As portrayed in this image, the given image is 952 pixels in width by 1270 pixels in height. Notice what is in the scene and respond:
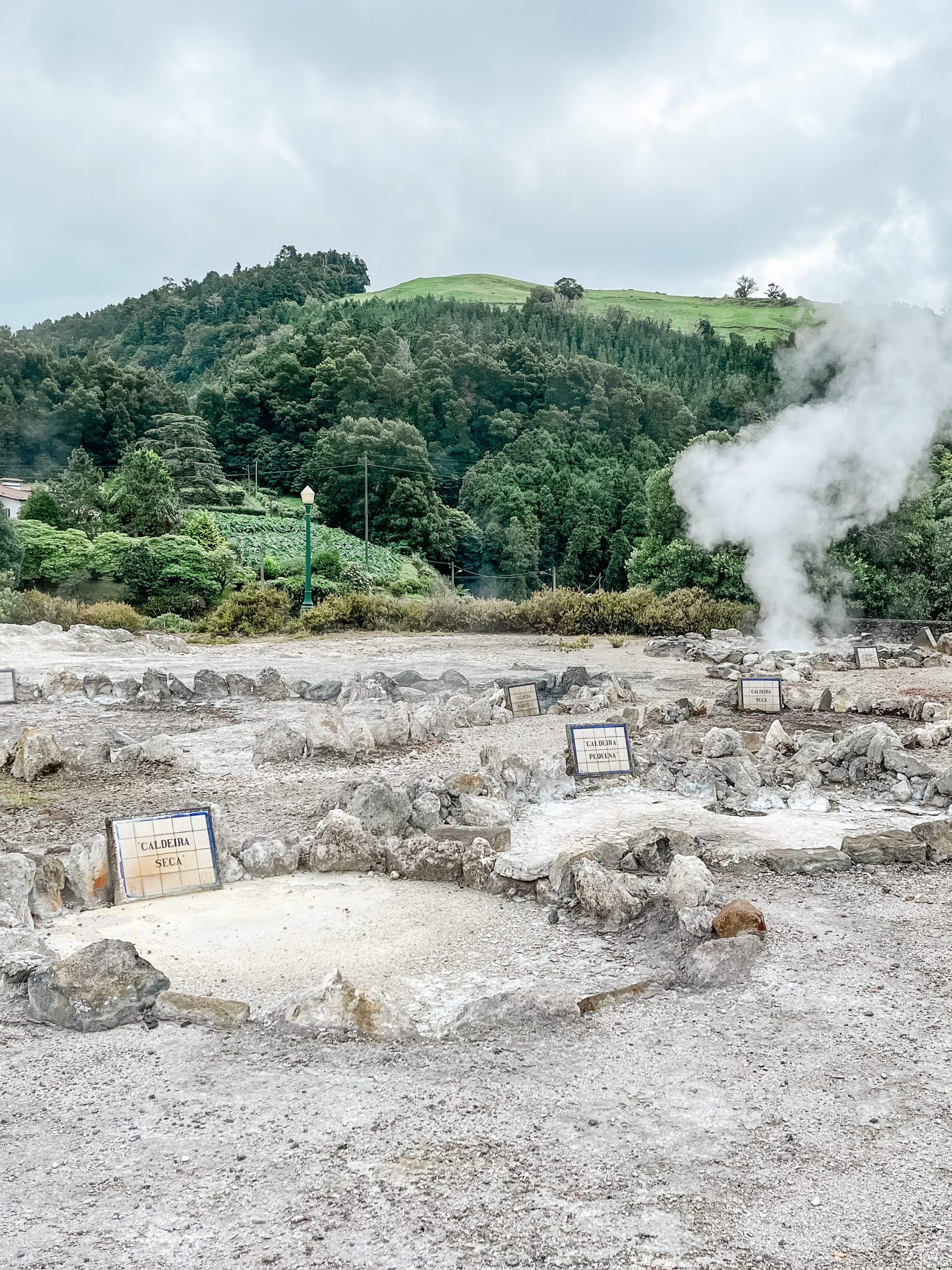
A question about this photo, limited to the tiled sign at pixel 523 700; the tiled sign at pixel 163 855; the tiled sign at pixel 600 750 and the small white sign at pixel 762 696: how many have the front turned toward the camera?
4

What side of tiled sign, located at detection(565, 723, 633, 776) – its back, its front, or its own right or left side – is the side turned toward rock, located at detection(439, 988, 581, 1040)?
front

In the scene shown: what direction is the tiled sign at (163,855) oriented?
toward the camera

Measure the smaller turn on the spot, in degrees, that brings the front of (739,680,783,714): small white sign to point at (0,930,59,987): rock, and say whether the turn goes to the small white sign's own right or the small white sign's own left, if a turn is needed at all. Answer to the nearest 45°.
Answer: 0° — it already faces it

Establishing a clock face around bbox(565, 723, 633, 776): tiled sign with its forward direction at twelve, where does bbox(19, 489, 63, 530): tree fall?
The tree is roughly at 5 o'clock from the tiled sign.

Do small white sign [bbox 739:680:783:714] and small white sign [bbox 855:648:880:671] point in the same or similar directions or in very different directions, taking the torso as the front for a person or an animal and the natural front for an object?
same or similar directions

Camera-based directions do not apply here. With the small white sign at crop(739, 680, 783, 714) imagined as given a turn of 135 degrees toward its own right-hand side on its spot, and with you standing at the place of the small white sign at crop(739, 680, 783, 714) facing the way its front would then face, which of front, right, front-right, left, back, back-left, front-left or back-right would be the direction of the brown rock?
back-left

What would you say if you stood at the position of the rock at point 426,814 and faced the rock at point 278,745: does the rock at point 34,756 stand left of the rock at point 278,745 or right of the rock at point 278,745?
left

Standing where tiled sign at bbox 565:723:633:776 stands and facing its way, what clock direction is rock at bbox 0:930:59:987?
The rock is roughly at 1 o'clock from the tiled sign.

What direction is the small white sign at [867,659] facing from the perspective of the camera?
toward the camera

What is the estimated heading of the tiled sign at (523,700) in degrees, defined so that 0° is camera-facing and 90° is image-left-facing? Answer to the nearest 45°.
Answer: approximately 0°

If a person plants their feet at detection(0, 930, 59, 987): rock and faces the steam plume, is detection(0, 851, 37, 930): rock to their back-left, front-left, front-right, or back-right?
front-left

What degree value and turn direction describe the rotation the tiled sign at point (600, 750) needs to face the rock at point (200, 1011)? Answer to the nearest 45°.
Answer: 0° — it already faces it

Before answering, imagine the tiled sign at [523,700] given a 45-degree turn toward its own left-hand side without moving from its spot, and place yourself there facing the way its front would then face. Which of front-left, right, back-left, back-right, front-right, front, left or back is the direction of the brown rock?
front-right

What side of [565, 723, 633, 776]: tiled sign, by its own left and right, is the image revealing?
front

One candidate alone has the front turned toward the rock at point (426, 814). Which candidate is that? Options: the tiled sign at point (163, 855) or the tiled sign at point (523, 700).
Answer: the tiled sign at point (523, 700)

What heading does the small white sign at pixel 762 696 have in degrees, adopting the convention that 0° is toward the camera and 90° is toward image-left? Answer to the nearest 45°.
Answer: approximately 0°

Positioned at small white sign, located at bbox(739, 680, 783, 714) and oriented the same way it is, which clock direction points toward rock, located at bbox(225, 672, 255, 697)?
The rock is roughly at 3 o'clock from the small white sign.
